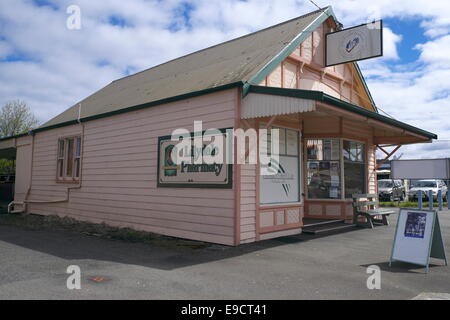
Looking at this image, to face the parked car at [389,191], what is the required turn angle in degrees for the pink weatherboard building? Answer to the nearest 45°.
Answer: approximately 90° to its left

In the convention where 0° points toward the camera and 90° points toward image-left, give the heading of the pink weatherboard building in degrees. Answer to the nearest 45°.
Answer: approximately 315°

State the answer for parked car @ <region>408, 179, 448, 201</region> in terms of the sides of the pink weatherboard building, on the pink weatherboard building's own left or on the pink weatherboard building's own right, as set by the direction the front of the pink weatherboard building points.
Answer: on the pink weatherboard building's own left
